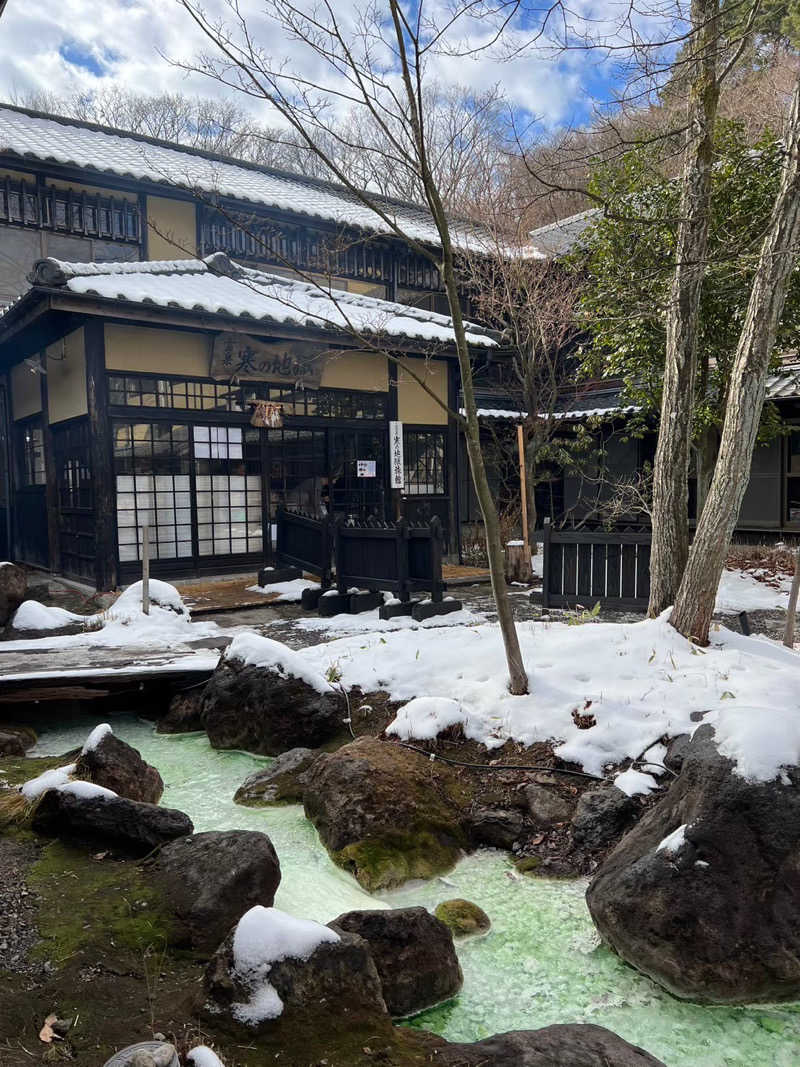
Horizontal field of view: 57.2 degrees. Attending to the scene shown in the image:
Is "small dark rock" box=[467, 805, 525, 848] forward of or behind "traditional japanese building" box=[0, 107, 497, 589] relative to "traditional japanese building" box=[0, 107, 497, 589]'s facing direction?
forward

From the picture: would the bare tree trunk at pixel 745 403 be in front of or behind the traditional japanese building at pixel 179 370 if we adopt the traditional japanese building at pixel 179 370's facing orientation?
in front

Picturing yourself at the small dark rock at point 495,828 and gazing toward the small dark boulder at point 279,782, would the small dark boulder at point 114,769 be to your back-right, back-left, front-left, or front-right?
front-left

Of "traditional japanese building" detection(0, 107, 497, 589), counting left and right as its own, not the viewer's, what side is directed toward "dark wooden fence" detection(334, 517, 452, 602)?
front

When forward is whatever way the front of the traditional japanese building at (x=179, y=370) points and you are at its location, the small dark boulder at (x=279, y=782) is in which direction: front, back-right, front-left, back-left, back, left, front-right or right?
front-right

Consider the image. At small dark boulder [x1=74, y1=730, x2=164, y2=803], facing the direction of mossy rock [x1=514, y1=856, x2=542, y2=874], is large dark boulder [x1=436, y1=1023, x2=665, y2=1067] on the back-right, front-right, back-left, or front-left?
front-right

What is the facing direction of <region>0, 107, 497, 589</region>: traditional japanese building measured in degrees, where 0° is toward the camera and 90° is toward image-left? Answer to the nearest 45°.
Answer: approximately 315°

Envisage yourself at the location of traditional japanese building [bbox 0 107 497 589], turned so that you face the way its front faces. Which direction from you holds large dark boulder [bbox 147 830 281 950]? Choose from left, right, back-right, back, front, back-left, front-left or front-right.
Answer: front-right

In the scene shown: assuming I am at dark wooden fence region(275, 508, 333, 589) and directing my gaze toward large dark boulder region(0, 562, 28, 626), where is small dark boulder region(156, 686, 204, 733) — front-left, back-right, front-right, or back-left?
front-left

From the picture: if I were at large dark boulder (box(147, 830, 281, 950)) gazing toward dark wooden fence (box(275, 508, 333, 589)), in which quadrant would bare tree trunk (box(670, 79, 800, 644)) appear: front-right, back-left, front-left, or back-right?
front-right

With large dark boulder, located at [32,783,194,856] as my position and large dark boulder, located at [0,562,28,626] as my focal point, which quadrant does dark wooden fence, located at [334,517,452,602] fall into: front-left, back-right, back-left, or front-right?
front-right

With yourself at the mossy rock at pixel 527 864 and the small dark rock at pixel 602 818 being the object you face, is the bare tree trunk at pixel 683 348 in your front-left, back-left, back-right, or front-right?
front-left

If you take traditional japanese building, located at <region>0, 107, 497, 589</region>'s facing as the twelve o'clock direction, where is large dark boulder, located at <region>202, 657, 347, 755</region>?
The large dark boulder is roughly at 1 o'clock from the traditional japanese building.

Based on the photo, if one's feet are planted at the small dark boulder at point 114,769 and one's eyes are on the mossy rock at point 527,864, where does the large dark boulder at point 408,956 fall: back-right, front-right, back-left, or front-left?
front-right
